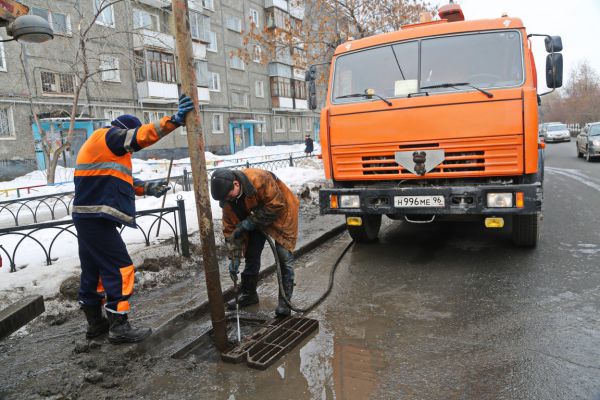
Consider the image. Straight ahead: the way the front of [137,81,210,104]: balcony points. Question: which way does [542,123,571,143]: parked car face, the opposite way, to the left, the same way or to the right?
to the right

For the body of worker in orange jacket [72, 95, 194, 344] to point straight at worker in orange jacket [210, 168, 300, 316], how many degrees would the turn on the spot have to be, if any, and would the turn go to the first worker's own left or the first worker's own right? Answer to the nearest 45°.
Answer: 0° — they already face them

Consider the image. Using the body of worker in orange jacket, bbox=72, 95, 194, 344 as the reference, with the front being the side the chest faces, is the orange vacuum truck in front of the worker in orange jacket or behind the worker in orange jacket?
in front

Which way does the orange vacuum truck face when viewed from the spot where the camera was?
facing the viewer

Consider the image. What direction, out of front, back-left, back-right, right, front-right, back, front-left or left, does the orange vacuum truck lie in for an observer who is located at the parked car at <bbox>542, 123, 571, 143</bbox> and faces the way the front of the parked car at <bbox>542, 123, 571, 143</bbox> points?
front

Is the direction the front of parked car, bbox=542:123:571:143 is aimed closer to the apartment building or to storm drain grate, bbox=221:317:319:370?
the storm drain grate

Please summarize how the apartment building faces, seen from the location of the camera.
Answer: facing the viewer and to the right of the viewer

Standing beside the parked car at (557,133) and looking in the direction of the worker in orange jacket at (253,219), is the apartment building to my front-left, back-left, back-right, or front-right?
front-right

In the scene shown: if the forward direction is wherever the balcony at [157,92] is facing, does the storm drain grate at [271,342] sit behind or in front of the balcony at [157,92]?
in front

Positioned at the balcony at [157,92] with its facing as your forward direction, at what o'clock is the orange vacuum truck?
The orange vacuum truck is roughly at 1 o'clock from the balcony.

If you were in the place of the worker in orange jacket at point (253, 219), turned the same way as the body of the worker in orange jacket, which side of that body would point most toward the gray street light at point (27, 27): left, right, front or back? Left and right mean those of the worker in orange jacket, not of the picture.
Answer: right

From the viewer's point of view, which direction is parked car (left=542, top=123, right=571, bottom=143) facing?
toward the camera

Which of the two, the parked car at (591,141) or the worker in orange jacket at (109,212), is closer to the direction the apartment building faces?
the parked car

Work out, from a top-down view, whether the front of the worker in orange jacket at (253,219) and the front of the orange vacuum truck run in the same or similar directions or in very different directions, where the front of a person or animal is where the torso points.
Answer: same or similar directions

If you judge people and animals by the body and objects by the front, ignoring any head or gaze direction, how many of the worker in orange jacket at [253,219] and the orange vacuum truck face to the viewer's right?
0

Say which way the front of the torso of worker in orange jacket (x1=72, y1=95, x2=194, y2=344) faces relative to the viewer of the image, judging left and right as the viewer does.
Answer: facing to the right of the viewer
